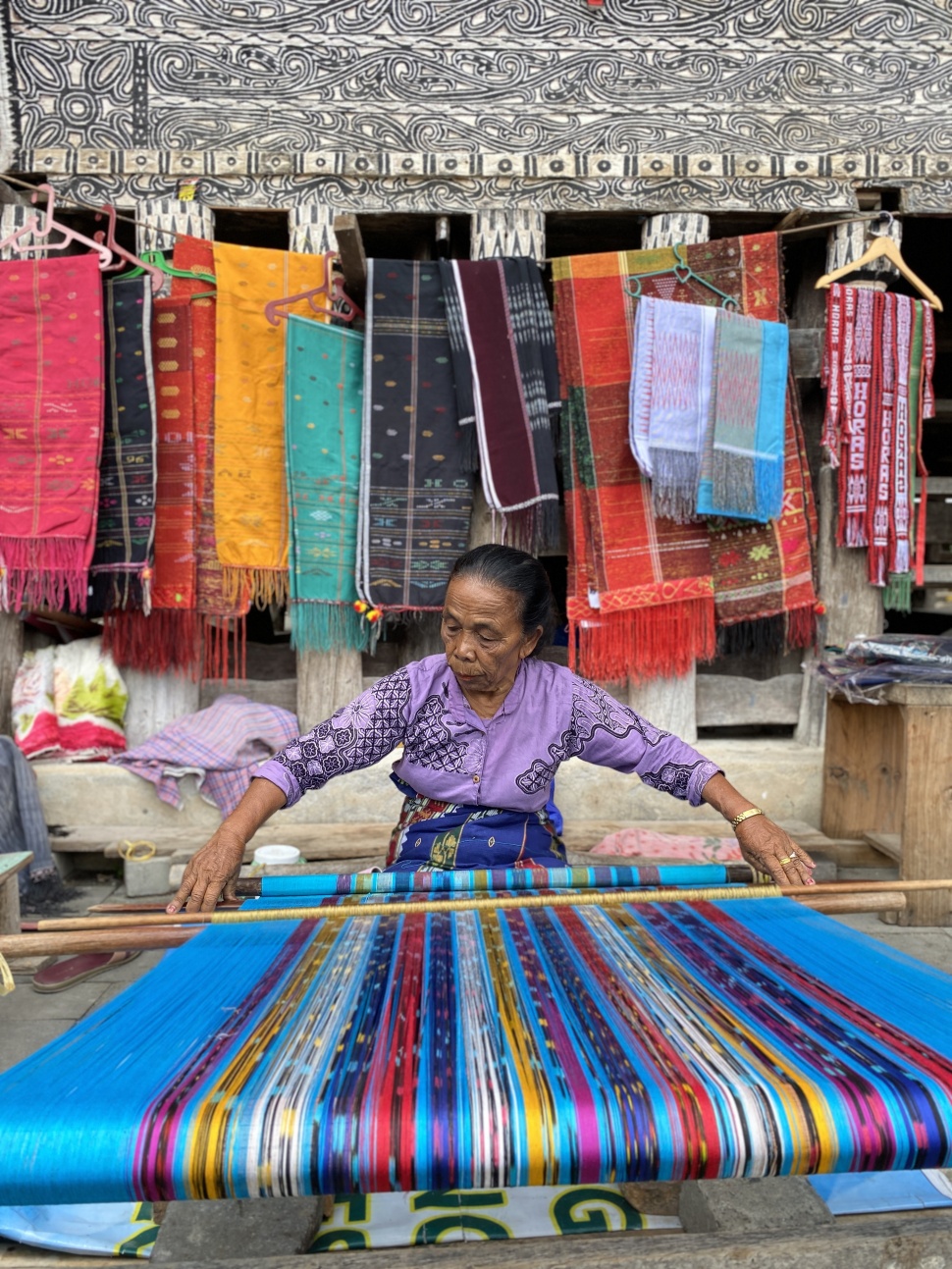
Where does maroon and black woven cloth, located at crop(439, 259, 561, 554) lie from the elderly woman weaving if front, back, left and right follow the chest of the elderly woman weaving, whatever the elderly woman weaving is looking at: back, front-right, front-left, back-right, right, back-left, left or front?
back

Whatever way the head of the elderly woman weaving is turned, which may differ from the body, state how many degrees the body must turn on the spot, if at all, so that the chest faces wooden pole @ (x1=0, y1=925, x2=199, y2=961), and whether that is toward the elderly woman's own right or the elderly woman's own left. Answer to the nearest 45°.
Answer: approximately 45° to the elderly woman's own right

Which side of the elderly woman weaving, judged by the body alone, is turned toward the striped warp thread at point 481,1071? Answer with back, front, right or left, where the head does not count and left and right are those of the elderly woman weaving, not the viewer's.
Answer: front

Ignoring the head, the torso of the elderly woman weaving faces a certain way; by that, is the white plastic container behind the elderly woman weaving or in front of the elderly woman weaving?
behind

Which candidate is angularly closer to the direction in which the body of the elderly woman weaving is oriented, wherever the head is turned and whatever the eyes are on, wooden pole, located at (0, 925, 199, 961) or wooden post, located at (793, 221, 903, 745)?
the wooden pole

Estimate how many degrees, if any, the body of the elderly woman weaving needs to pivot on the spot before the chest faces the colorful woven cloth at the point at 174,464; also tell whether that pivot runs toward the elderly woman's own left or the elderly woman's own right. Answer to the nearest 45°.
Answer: approximately 135° to the elderly woman's own right

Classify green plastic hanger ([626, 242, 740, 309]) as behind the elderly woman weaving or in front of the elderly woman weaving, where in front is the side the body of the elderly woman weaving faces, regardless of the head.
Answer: behind

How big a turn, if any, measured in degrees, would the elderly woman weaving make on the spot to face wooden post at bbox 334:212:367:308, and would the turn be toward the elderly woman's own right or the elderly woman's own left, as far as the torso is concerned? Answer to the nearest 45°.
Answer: approximately 180°

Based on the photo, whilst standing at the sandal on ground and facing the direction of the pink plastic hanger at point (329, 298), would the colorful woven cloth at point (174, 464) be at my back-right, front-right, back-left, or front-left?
front-left

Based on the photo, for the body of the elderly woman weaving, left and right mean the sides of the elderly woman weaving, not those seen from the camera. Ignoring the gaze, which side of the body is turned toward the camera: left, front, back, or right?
front

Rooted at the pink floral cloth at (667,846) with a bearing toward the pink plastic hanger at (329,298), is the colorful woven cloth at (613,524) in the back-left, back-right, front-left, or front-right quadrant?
front-right

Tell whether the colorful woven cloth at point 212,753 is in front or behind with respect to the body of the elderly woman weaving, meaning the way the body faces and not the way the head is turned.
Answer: behind

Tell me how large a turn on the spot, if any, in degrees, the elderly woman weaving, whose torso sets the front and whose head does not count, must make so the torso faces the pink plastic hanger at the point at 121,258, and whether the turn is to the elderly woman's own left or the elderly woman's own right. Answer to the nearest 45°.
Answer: approximately 135° to the elderly woman's own right

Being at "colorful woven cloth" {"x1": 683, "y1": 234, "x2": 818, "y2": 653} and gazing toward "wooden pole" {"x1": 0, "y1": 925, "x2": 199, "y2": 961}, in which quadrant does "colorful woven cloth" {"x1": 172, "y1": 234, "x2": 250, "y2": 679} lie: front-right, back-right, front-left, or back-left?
front-right

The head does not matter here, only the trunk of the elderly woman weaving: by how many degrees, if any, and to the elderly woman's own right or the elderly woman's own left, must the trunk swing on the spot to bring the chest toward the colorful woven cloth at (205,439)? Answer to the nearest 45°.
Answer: approximately 135° to the elderly woman's own right
